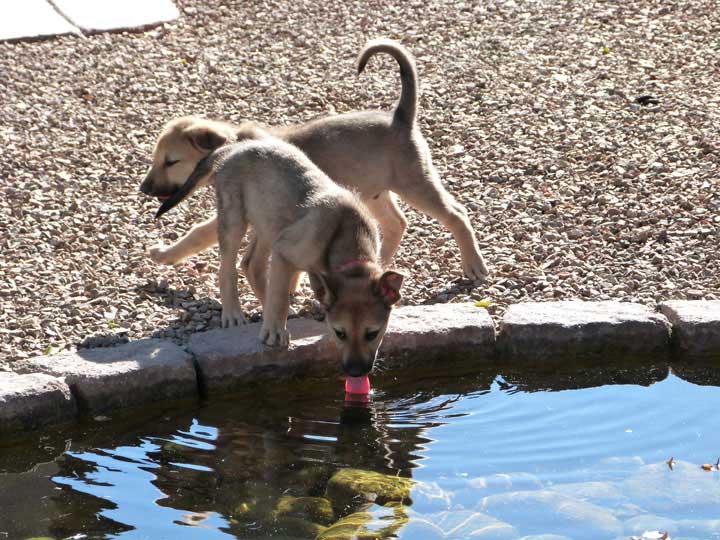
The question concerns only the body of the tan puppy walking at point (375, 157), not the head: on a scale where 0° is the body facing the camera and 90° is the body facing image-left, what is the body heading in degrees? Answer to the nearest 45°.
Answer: approximately 90°

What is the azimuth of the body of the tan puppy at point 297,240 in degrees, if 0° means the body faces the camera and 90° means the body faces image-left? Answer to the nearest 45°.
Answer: approximately 315°

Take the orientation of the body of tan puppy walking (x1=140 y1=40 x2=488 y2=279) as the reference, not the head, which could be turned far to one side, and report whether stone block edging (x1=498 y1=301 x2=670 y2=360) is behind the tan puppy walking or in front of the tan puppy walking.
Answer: behind

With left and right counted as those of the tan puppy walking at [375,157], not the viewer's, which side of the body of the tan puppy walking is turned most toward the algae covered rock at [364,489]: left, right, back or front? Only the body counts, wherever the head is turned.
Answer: left

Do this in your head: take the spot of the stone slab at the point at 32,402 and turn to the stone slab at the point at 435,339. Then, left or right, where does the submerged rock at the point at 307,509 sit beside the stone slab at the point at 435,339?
right

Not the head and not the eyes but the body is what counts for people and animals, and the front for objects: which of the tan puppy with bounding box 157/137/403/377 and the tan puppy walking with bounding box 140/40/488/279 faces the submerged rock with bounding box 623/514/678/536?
the tan puppy with bounding box 157/137/403/377

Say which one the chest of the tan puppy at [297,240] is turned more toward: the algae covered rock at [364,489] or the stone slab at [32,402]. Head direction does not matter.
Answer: the algae covered rock

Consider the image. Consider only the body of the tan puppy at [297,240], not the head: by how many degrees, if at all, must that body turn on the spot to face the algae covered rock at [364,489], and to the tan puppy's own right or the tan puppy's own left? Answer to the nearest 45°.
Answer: approximately 45° to the tan puppy's own right

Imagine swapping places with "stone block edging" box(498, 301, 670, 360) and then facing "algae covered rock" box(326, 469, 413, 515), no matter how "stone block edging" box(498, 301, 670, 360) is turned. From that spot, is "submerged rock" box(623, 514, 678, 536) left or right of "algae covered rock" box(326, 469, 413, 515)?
left

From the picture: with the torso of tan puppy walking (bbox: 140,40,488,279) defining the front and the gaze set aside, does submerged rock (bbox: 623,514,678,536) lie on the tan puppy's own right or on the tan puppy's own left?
on the tan puppy's own left

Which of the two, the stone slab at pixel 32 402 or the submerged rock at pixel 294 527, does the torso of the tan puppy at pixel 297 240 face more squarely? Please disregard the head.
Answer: the submerged rock

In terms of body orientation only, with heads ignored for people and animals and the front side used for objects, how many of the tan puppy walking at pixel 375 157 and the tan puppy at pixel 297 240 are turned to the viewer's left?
1

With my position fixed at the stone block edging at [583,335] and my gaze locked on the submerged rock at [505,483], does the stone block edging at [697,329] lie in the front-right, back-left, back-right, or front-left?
back-left
